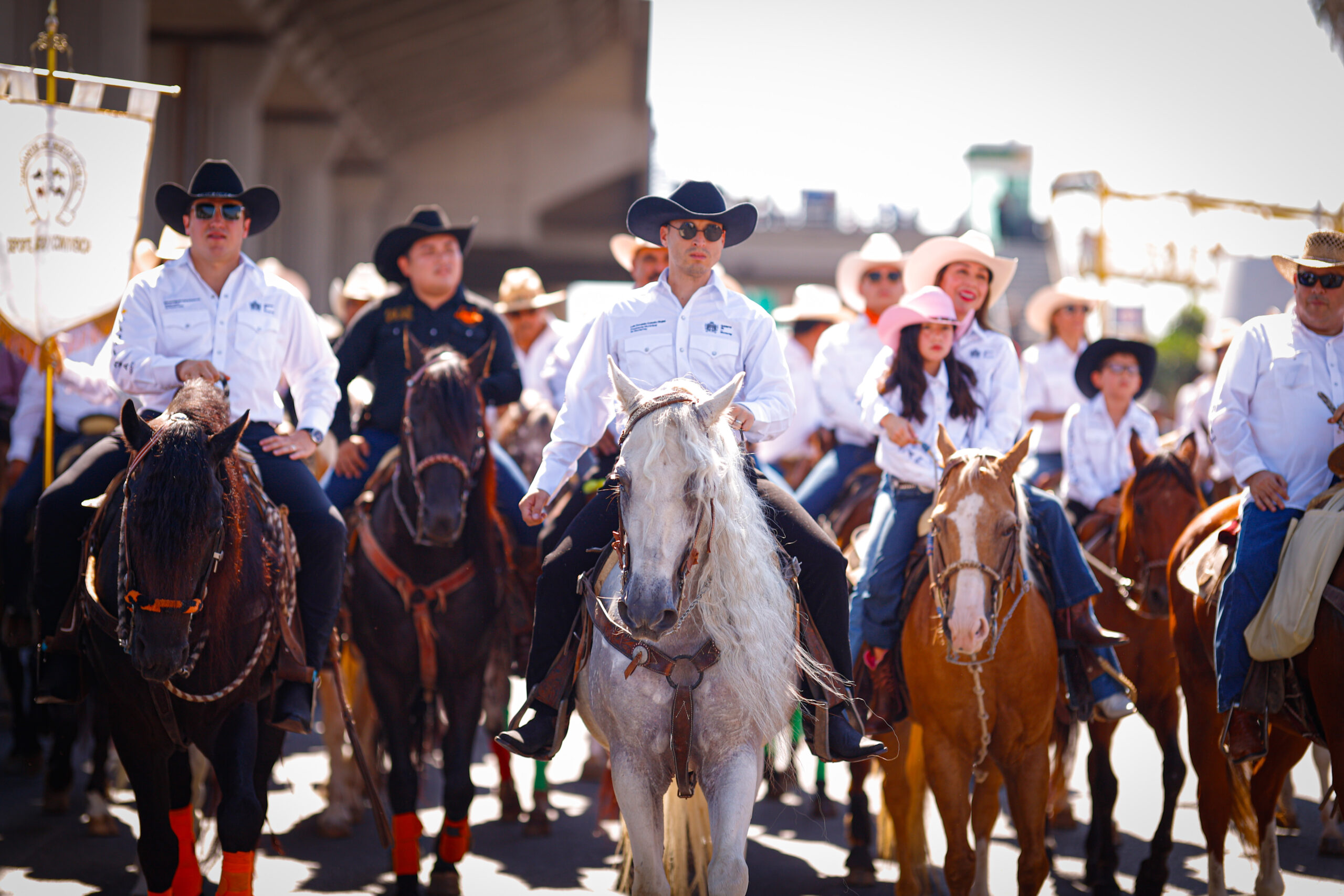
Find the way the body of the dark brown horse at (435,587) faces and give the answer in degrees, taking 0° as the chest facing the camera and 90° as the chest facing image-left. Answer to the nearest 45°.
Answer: approximately 0°

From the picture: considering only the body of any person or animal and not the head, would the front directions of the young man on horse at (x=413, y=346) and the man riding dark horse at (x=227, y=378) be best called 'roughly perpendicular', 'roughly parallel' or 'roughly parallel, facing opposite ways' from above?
roughly parallel

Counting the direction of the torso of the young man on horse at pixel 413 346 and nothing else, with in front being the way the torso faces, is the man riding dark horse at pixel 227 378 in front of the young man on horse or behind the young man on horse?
in front

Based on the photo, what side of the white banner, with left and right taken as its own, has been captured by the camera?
front

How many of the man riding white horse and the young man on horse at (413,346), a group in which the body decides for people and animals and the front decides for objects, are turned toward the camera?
2

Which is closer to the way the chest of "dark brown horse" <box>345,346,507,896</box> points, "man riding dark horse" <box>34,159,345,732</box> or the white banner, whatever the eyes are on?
the man riding dark horse

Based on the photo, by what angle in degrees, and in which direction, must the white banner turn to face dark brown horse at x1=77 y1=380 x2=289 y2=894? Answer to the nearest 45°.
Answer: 0° — it already faces it

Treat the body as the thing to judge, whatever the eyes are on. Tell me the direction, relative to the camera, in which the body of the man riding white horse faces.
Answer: toward the camera

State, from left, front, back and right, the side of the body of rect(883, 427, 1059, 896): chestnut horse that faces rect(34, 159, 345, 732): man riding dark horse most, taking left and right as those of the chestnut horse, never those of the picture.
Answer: right

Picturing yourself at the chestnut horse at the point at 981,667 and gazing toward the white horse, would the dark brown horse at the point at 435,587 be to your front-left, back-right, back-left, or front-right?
front-right

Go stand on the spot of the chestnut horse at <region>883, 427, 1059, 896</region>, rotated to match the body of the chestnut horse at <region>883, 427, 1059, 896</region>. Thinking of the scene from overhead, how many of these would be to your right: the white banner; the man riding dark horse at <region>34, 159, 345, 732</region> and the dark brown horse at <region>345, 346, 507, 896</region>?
3

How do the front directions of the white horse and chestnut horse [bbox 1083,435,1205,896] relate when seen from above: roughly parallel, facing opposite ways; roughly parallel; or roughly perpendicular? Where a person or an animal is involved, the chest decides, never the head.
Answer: roughly parallel

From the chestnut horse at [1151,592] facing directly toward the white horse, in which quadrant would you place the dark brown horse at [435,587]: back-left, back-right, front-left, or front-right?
front-right

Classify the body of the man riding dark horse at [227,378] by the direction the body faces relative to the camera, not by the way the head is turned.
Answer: toward the camera
